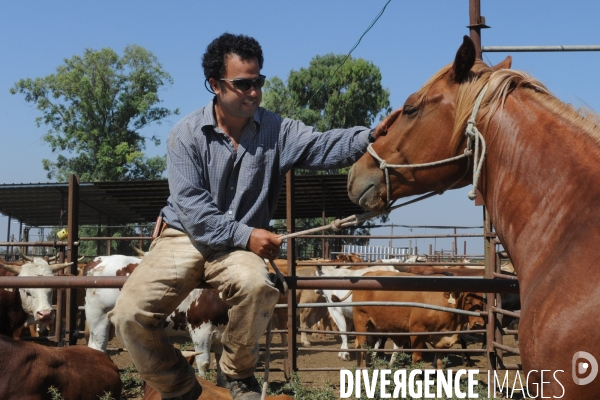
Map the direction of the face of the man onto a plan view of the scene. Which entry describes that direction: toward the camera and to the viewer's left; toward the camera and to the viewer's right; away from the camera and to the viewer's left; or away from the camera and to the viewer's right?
toward the camera and to the viewer's right

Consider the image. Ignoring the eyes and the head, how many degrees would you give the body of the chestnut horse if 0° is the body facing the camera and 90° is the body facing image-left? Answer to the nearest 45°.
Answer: approximately 90°

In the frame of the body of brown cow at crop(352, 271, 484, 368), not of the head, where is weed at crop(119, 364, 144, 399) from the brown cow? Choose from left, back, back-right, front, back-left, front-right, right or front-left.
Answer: back-right

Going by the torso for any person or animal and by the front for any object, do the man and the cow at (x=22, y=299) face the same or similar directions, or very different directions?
same or similar directions

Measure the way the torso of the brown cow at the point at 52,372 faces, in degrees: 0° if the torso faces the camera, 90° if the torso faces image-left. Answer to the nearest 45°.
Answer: approximately 90°

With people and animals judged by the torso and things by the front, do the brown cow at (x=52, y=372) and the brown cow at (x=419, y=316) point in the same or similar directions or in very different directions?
very different directions

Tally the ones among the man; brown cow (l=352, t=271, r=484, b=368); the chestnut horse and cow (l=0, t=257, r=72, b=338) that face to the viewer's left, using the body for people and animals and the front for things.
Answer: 1

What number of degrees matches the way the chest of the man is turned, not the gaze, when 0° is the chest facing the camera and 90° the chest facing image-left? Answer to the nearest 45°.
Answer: approximately 315°

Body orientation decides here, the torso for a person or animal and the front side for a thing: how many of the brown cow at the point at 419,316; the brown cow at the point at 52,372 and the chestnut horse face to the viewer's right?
1

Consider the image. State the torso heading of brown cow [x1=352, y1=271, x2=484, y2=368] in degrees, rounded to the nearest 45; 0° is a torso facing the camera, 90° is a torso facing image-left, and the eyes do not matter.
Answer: approximately 270°

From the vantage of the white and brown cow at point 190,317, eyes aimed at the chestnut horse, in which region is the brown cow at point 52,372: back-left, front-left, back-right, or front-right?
front-right

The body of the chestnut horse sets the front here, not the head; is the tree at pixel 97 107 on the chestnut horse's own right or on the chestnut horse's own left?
on the chestnut horse's own right

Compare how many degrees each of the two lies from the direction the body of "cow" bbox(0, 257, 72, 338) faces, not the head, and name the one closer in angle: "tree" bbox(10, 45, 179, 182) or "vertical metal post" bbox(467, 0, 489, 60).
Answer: the vertical metal post

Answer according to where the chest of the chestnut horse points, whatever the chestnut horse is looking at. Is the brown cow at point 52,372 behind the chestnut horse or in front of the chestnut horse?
in front
